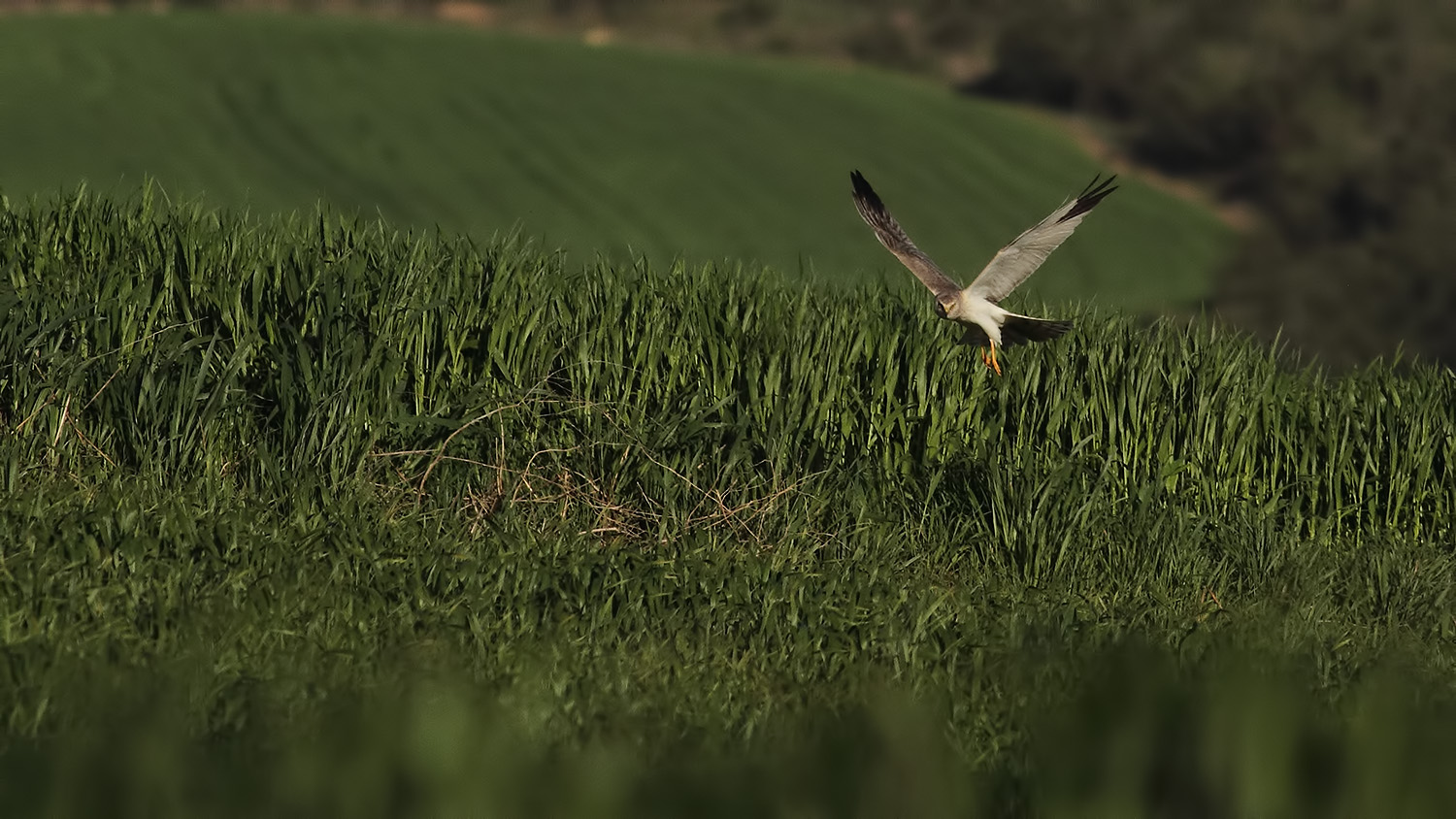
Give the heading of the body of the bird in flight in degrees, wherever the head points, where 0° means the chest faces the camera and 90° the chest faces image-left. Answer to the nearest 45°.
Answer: approximately 45°
